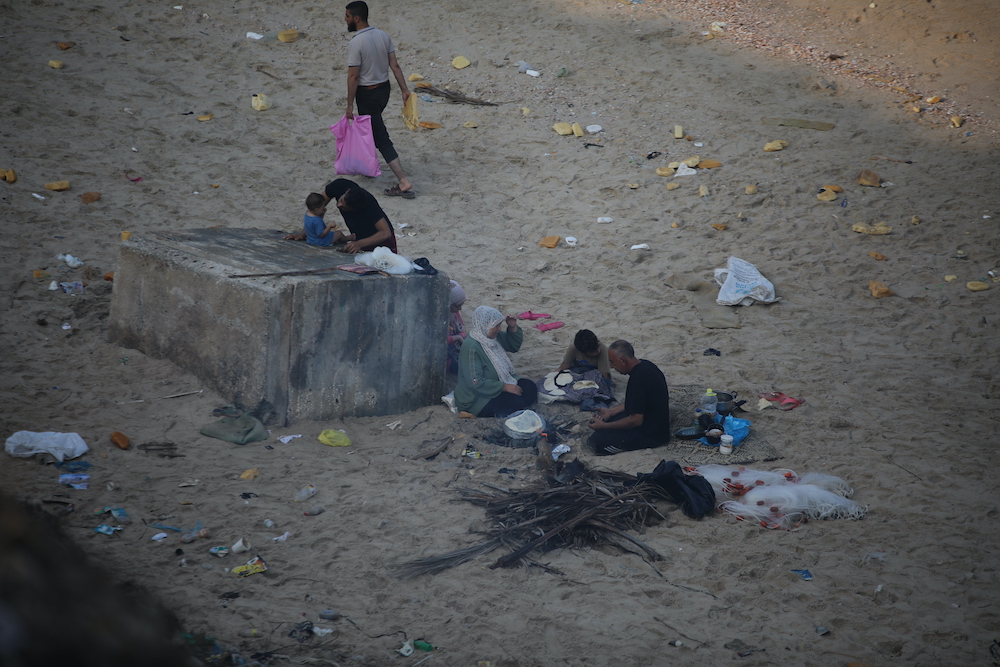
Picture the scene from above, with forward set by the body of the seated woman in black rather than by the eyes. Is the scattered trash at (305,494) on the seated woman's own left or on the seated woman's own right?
on the seated woman's own left

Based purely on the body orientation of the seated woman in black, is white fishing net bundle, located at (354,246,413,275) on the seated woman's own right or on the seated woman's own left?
on the seated woman's own left

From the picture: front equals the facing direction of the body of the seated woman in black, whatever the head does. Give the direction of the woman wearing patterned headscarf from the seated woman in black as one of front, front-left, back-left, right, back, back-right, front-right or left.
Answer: back-left

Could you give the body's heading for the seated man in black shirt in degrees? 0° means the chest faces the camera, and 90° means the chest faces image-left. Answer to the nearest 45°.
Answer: approximately 90°

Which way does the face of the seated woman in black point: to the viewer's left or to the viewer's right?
to the viewer's left

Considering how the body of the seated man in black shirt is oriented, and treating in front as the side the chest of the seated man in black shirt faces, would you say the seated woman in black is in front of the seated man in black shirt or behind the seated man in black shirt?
in front

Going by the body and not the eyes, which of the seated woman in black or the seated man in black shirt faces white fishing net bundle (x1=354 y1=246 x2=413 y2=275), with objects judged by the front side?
the seated man in black shirt

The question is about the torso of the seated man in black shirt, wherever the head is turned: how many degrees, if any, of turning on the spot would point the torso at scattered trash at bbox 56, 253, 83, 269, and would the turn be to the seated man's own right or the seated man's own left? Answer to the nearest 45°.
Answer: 0° — they already face it

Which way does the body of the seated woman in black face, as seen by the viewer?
to the viewer's left

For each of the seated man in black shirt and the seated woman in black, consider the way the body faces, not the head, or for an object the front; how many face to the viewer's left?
2

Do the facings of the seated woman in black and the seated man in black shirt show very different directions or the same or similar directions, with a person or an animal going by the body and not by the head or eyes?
same or similar directions

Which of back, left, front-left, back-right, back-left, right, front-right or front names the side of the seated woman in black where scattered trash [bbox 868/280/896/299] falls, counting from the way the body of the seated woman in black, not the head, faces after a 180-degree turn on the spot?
front

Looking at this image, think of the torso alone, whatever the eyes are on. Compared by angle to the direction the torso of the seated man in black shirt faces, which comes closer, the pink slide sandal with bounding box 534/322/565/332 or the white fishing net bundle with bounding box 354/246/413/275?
the white fishing net bundle

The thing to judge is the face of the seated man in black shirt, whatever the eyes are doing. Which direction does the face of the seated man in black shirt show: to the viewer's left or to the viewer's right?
to the viewer's left
